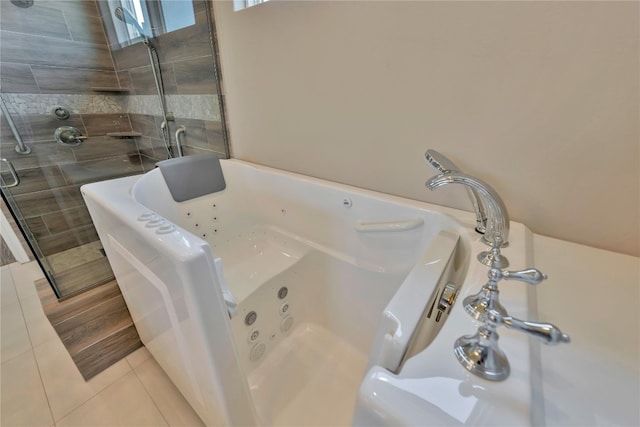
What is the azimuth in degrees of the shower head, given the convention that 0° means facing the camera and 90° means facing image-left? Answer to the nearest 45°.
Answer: approximately 45°

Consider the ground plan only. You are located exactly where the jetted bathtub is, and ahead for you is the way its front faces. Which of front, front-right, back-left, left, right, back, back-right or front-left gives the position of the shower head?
right

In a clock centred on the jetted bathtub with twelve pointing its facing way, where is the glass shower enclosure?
The glass shower enclosure is roughly at 3 o'clock from the jetted bathtub.

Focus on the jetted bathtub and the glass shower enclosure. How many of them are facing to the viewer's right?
0

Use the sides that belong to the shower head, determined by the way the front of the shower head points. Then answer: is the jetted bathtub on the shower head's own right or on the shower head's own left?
on the shower head's own left

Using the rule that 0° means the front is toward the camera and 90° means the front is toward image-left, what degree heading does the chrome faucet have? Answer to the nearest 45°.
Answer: approximately 90°

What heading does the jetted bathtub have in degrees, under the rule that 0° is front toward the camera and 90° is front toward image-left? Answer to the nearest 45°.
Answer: approximately 45°

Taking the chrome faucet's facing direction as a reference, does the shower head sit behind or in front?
in front

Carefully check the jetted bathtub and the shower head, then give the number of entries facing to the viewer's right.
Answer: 0

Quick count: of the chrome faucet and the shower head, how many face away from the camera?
0

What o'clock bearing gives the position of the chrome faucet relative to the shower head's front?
The chrome faucet is roughly at 10 o'clock from the shower head.
